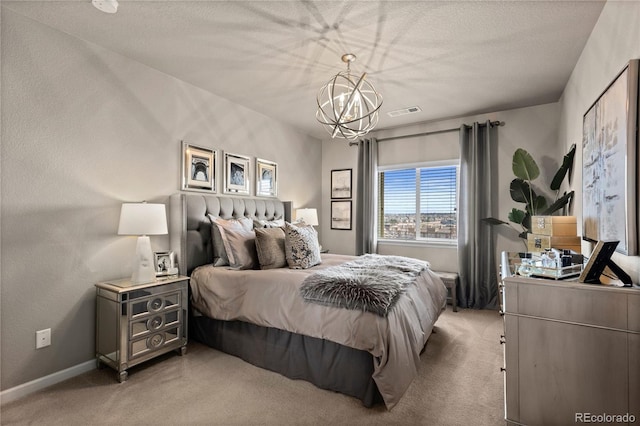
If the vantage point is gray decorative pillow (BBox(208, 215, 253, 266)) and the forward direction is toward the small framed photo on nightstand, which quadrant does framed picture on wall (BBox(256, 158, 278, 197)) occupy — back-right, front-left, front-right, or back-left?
back-right

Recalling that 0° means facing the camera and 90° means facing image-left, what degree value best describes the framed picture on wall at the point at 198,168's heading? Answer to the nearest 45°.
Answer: approximately 315°

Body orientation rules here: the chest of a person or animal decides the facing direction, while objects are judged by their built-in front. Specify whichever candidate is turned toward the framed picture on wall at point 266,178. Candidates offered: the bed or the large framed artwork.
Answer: the large framed artwork

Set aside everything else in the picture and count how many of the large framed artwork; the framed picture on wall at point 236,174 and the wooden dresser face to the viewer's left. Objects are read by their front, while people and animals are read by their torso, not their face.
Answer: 2

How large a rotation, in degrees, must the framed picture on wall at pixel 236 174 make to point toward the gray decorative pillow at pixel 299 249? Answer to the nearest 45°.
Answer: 0° — it already faces it

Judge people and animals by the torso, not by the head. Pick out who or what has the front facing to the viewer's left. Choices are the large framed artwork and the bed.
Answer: the large framed artwork

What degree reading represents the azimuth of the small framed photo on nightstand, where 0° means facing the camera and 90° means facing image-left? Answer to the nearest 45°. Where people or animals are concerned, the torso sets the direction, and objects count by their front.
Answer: approximately 315°

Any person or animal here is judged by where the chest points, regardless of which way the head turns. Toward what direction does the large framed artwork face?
to the viewer's left

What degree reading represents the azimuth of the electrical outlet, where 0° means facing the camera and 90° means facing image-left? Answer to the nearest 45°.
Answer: approximately 315°

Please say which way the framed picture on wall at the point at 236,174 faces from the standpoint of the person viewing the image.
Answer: facing the viewer and to the right of the viewer

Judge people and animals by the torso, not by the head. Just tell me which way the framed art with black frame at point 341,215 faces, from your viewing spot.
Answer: facing the viewer and to the left of the viewer

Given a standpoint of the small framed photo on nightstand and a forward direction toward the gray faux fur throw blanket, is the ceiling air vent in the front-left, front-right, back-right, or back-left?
front-left
